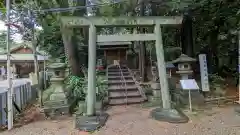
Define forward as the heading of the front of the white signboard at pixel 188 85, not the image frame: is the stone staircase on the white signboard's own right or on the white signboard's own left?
on the white signboard's own right

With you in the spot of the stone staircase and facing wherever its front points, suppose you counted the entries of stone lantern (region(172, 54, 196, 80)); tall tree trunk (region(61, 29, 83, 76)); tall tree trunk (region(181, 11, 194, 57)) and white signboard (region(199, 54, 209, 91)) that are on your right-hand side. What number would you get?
1

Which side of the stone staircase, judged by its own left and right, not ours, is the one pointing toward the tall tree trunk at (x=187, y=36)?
left

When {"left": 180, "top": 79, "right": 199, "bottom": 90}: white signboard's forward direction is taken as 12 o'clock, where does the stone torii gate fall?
The stone torii gate is roughly at 2 o'clock from the white signboard.

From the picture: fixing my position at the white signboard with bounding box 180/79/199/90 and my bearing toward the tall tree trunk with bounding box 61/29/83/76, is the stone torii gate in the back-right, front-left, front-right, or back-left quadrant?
front-left

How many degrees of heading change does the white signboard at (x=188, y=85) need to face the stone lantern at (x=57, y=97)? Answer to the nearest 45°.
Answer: approximately 90° to its right

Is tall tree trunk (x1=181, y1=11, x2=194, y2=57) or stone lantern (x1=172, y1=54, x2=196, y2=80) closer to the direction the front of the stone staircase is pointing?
the stone lantern

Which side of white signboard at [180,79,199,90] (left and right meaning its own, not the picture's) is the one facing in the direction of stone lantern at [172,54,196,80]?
back

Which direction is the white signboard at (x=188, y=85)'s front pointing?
toward the camera

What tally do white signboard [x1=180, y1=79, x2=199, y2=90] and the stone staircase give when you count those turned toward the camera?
2

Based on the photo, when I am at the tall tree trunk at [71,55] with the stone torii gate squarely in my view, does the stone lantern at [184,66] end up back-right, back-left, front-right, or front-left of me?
front-left

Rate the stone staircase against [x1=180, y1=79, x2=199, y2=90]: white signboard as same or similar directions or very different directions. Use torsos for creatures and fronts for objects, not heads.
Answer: same or similar directions

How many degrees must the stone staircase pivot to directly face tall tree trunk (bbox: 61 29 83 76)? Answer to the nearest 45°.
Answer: approximately 90° to its right
